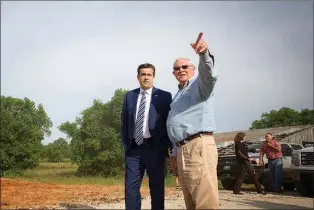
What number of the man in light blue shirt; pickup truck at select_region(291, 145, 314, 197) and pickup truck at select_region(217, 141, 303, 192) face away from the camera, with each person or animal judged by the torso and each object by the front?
0

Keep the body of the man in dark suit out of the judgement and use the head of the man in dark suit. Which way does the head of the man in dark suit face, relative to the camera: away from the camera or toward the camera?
toward the camera

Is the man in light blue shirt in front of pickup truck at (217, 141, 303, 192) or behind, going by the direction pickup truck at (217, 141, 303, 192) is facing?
in front

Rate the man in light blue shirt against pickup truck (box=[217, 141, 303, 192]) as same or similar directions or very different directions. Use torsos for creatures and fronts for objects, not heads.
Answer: same or similar directions

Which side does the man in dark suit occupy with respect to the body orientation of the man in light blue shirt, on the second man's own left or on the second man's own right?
on the second man's own right

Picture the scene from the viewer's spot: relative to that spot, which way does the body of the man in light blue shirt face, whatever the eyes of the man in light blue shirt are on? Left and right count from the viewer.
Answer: facing the viewer and to the left of the viewer

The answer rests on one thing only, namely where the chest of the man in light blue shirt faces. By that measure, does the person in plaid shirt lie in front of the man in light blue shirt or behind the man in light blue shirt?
behind

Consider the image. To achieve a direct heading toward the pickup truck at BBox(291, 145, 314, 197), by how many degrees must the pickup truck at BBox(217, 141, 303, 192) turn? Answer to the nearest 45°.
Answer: approximately 90° to its left
